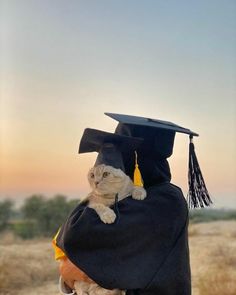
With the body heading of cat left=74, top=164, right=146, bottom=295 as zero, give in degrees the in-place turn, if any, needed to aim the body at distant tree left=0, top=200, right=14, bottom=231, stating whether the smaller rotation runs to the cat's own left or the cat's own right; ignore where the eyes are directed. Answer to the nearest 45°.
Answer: approximately 135° to the cat's own right

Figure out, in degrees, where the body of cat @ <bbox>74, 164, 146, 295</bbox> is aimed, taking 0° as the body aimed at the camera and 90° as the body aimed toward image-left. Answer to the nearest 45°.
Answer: approximately 45°

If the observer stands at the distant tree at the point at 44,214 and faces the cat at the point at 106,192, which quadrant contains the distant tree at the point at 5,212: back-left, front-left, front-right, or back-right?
back-right
